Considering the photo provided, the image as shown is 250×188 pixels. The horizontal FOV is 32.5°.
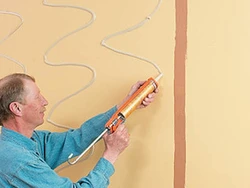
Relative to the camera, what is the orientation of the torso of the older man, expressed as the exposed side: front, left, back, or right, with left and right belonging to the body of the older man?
right

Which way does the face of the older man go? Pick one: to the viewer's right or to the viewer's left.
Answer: to the viewer's right
